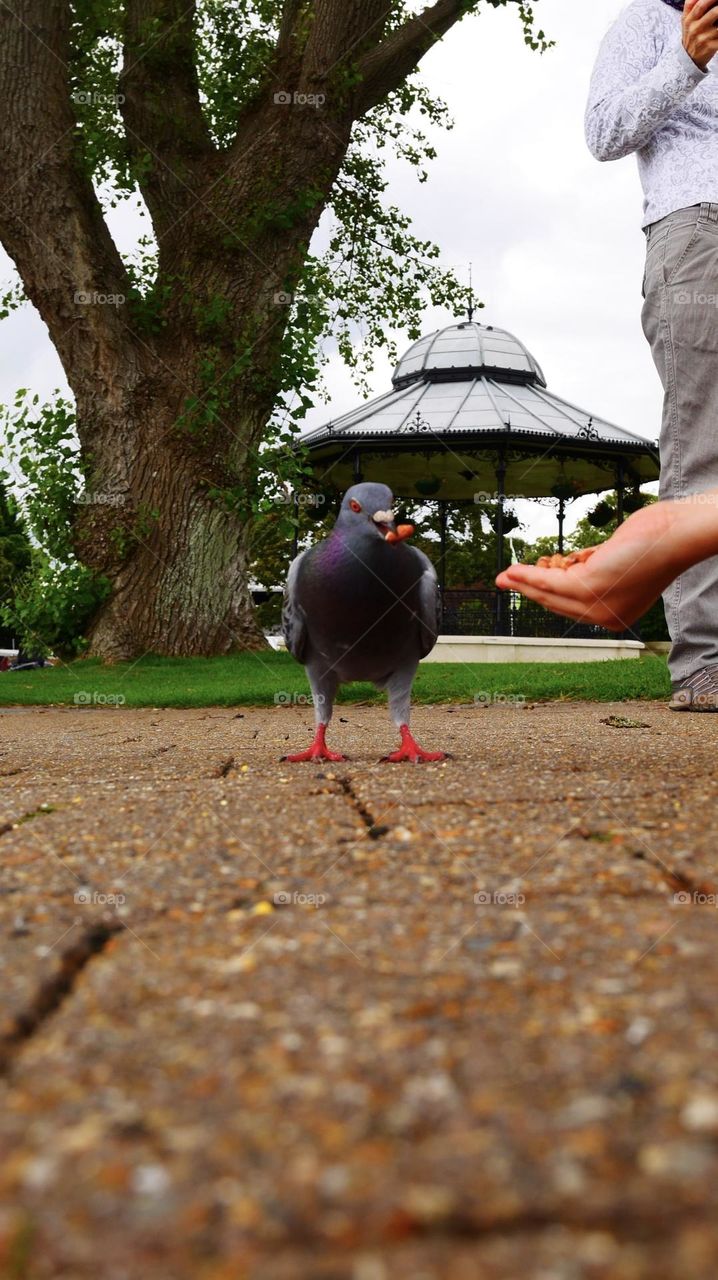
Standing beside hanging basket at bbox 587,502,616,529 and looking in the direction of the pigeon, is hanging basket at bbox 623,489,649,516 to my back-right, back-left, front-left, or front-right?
back-left

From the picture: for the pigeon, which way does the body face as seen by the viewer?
toward the camera

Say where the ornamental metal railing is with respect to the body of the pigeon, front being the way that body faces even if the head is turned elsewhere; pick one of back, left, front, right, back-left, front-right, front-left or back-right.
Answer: back

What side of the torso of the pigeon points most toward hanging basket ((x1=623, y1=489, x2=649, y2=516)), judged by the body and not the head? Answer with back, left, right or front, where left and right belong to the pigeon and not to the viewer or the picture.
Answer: back

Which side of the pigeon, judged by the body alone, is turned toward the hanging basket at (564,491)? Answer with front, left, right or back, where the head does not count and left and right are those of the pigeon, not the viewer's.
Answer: back

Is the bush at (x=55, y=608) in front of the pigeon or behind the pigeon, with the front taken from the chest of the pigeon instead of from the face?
behind

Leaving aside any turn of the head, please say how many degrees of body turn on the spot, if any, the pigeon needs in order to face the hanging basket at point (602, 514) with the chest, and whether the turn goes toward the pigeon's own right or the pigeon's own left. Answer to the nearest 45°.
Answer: approximately 180°
